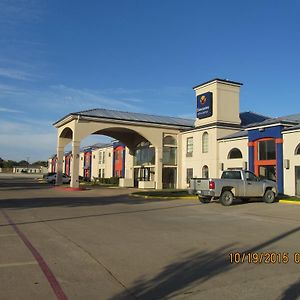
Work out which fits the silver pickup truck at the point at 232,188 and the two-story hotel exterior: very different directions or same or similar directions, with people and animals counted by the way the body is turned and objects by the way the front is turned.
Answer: very different directions

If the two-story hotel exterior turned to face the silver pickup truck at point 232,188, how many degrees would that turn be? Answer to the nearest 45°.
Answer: approximately 45° to its left

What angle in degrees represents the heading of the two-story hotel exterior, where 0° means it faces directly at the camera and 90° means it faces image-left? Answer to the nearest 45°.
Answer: approximately 45°
